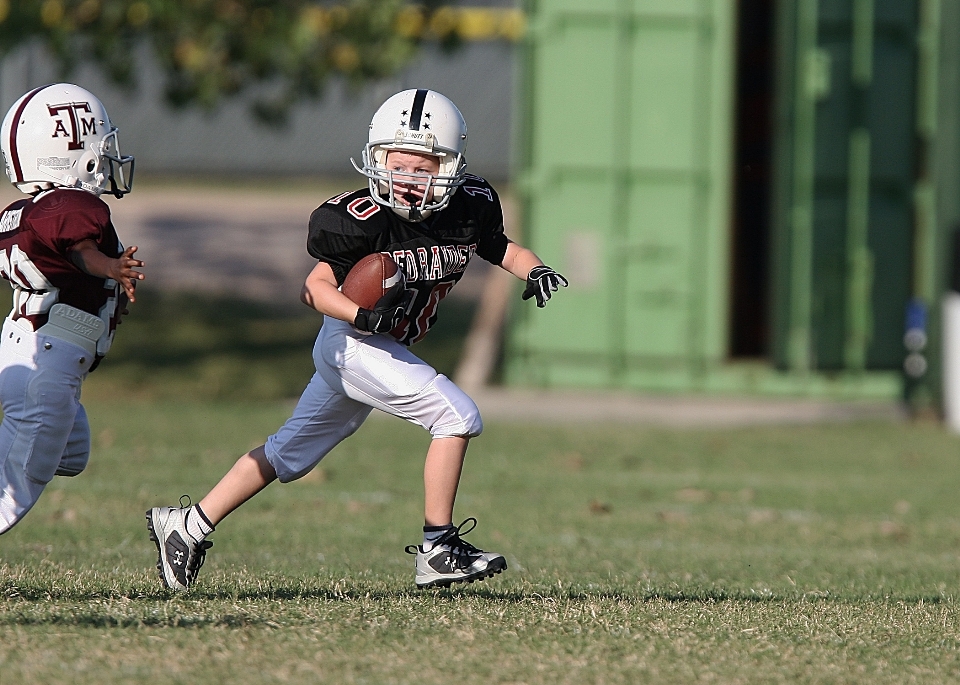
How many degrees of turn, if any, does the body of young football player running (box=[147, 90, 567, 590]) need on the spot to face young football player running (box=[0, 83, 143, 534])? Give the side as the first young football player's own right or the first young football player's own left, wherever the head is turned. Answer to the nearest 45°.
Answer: approximately 135° to the first young football player's own right

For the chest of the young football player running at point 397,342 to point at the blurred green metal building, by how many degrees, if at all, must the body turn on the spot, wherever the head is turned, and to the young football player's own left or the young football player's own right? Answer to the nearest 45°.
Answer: approximately 135° to the young football player's own left

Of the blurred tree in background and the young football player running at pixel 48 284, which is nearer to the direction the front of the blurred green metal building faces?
the young football player running

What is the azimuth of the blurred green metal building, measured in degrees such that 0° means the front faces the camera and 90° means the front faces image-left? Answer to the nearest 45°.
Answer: approximately 0°

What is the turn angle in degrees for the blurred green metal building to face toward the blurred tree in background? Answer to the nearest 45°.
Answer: approximately 90° to its right

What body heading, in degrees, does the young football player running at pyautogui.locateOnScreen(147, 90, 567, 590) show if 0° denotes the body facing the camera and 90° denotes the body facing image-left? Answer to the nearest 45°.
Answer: approximately 315°

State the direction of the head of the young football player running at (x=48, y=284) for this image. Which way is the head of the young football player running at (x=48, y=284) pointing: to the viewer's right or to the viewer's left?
to the viewer's right

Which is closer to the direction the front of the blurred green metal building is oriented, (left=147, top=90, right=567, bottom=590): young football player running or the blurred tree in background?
the young football player running
